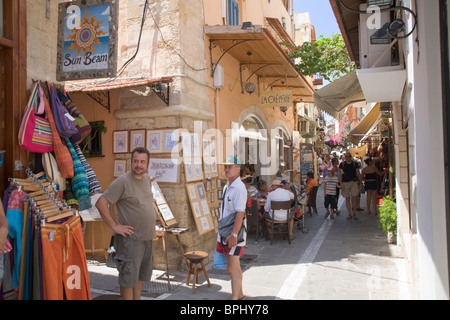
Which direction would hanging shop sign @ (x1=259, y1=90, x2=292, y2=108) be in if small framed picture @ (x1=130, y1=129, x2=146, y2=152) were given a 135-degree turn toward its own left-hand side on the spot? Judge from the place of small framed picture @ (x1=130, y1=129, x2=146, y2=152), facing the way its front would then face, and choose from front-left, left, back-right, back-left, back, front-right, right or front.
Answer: front

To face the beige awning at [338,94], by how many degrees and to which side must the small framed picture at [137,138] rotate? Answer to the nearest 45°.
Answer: approximately 90° to its left

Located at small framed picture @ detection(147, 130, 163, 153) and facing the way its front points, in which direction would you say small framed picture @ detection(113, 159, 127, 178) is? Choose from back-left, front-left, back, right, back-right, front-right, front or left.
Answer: back-right

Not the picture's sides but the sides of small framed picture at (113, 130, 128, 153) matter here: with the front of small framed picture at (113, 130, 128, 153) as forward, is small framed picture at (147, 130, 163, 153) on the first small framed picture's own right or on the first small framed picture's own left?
on the first small framed picture's own left

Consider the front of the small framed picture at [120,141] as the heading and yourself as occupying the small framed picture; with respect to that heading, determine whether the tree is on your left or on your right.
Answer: on your left

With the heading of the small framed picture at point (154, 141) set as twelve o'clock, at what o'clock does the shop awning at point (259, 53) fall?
The shop awning is roughly at 8 o'clock from the small framed picture.

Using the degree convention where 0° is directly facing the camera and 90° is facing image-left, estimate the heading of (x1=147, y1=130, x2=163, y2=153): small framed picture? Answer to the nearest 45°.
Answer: approximately 0°

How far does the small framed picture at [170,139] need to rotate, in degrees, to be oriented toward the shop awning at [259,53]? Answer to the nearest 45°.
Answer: approximately 135° to its left

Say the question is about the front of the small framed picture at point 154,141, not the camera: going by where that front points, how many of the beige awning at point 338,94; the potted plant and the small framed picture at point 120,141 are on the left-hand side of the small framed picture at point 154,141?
2

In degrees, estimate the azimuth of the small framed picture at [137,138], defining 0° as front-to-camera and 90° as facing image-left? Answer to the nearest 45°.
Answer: approximately 0°
